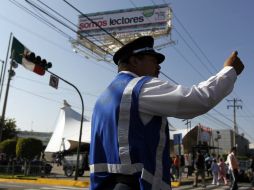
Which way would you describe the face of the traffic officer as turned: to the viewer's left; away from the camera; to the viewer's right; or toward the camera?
to the viewer's right

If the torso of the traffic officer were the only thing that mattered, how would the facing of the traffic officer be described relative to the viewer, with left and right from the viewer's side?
facing away from the viewer and to the right of the viewer

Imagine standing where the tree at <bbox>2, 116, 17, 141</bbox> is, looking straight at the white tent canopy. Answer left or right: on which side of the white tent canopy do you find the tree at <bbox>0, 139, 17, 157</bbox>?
right

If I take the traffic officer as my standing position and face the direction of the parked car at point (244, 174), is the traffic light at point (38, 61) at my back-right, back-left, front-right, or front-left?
front-left

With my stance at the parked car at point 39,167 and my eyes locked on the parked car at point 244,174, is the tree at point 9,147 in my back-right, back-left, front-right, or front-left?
back-left
